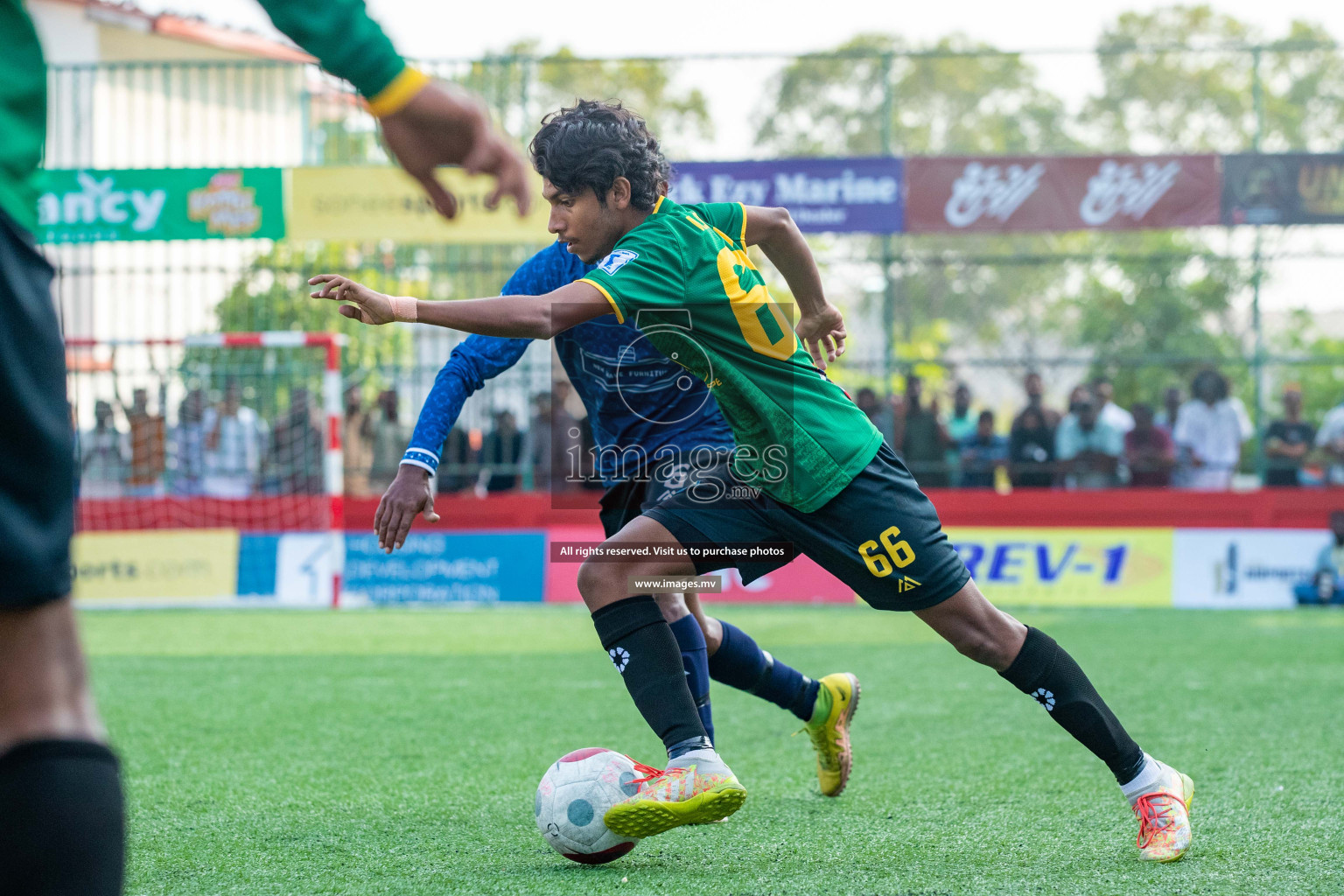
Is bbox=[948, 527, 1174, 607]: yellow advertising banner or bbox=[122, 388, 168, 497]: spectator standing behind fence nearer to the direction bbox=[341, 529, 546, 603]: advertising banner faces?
the yellow advertising banner

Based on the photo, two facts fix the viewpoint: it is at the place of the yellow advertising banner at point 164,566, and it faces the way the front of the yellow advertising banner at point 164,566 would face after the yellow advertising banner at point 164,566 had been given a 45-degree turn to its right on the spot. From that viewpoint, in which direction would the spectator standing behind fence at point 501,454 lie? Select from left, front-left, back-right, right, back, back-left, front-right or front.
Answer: back-left

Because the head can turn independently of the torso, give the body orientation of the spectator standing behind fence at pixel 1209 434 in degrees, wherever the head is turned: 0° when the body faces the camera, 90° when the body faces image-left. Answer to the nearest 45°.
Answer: approximately 0°

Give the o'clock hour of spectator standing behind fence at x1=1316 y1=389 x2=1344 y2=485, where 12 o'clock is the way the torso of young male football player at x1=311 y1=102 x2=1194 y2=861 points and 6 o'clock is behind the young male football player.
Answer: The spectator standing behind fence is roughly at 4 o'clock from the young male football player.

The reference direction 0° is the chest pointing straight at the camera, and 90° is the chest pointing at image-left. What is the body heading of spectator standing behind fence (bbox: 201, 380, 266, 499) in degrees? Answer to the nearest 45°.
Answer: approximately 0°

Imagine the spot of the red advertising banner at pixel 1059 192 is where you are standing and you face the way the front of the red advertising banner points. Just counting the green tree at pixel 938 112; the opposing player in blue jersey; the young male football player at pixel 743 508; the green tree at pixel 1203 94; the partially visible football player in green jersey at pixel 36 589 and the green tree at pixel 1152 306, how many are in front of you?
3

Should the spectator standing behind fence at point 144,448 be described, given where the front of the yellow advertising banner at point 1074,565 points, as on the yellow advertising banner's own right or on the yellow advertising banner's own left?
on the yellow advertising banner's own right

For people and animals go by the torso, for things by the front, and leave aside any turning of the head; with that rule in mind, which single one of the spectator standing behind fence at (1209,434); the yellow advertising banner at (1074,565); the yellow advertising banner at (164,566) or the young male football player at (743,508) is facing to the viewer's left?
the young male football player
